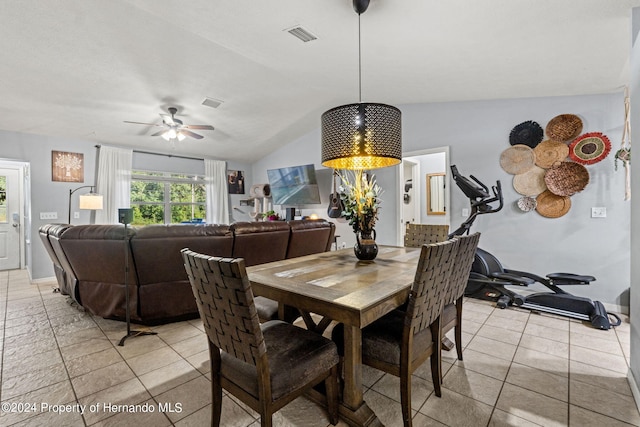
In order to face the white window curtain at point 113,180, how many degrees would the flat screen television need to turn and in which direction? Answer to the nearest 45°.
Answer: approximately 45° to its right

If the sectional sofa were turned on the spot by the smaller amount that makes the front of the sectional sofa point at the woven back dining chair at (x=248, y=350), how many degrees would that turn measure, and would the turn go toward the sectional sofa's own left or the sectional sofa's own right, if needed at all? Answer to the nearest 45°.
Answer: approximately 180°

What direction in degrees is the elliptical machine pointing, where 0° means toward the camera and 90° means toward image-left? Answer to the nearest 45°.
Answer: approximately 135°

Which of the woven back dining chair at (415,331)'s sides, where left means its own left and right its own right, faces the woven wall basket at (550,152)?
right

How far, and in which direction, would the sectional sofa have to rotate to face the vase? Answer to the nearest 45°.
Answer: approximately 135° to its right

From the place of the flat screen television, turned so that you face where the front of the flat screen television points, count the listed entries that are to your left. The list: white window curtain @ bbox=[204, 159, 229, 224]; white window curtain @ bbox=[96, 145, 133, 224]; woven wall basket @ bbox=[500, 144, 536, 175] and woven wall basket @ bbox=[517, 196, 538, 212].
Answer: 2

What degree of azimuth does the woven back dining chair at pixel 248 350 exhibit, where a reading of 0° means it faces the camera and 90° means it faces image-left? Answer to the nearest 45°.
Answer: approximately 225°

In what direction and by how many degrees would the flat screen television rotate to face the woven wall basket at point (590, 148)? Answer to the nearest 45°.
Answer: approximately 90° to its left

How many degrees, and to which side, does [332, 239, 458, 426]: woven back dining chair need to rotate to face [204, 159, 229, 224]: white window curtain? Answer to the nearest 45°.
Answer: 0° — it already faces it

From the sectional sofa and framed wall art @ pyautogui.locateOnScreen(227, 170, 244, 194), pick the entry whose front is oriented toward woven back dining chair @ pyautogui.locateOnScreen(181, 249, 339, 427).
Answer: the framed wall art

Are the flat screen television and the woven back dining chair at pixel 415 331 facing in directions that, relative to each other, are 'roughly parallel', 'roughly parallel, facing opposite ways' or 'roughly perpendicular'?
roughly perpendicular

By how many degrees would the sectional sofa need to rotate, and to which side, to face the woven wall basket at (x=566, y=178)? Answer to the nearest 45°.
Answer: approximately 90° to its right

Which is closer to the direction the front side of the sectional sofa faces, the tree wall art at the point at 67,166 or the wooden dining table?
the tree wall art

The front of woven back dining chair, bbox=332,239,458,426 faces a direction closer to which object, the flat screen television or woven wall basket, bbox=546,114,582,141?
the flat screen television
